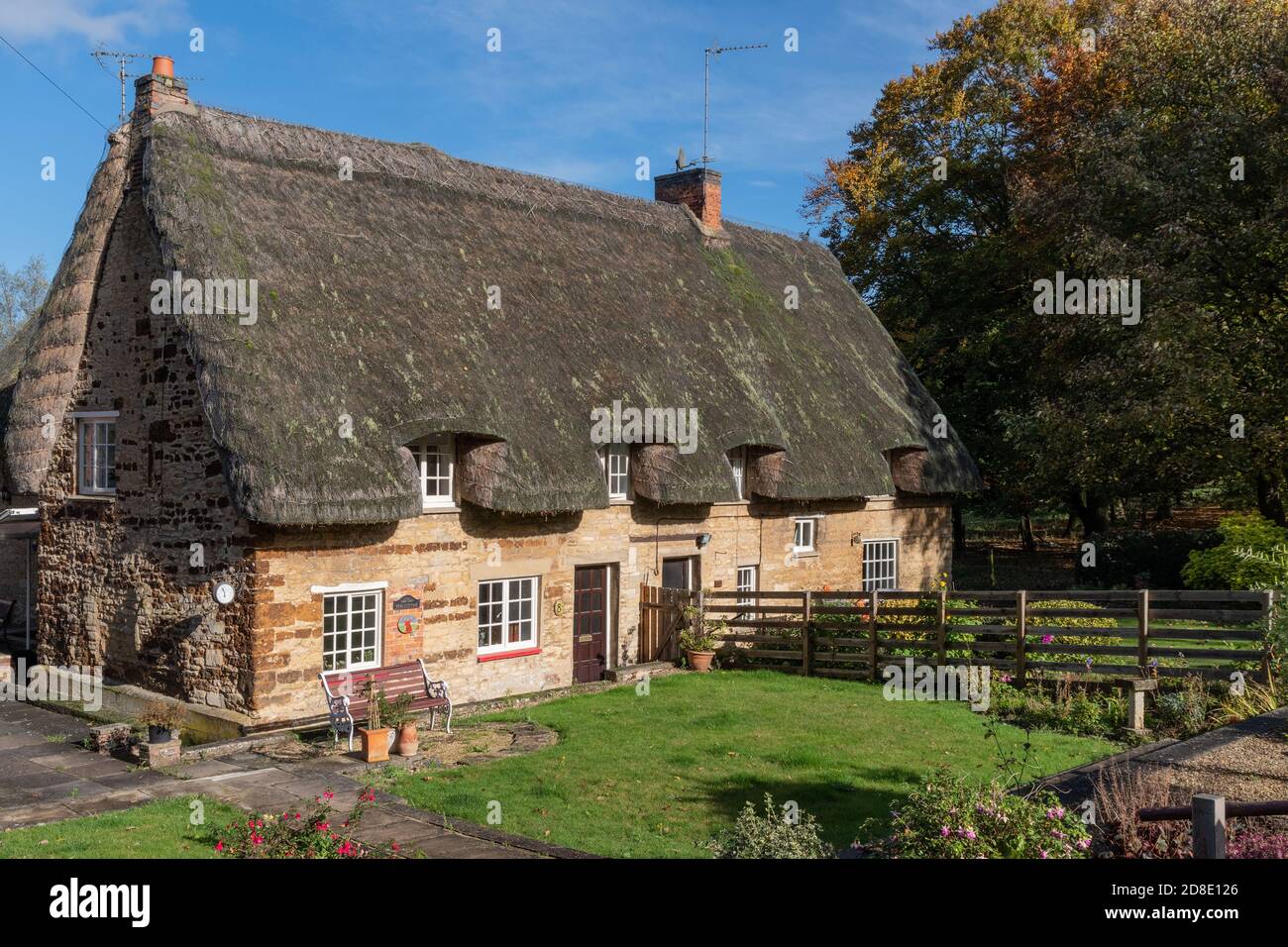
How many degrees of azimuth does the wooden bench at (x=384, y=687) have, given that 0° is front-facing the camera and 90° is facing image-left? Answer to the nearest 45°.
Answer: approximately 315°

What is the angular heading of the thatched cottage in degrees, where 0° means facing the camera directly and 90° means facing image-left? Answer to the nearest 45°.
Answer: approximately 315°

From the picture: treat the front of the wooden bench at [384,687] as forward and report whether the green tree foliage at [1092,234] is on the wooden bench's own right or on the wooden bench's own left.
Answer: on the wooden bench's own left

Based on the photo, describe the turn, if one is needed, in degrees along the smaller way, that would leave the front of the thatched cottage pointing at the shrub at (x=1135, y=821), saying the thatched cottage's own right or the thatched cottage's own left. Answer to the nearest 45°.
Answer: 0° — it already faces it
